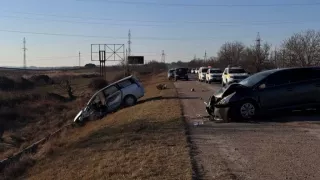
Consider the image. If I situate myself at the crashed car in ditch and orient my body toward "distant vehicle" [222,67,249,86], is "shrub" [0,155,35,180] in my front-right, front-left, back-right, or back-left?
back-right

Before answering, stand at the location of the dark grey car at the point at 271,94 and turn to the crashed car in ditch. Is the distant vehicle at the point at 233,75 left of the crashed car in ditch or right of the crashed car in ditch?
right

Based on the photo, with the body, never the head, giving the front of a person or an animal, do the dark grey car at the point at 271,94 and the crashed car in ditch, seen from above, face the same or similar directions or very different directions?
same or similar directions

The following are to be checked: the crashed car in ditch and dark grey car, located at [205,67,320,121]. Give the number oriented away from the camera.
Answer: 0

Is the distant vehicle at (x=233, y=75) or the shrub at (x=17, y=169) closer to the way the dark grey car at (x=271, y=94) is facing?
the shrub

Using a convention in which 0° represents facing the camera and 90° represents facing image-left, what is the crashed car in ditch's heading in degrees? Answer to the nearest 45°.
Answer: approximately 90°

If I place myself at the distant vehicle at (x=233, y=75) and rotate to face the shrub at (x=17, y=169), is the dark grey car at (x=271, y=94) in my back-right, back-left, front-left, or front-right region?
front-left

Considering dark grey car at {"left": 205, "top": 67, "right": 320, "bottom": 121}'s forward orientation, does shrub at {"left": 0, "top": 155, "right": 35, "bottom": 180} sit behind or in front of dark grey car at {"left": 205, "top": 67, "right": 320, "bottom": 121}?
in front

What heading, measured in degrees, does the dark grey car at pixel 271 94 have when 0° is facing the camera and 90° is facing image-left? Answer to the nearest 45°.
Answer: approximately 45°

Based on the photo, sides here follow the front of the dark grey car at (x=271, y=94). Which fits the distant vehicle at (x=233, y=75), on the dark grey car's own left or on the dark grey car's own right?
on the dark grey car's own right

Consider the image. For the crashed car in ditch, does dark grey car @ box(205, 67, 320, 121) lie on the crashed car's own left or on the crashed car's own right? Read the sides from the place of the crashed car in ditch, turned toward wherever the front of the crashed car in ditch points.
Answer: on the crashed car's own left
